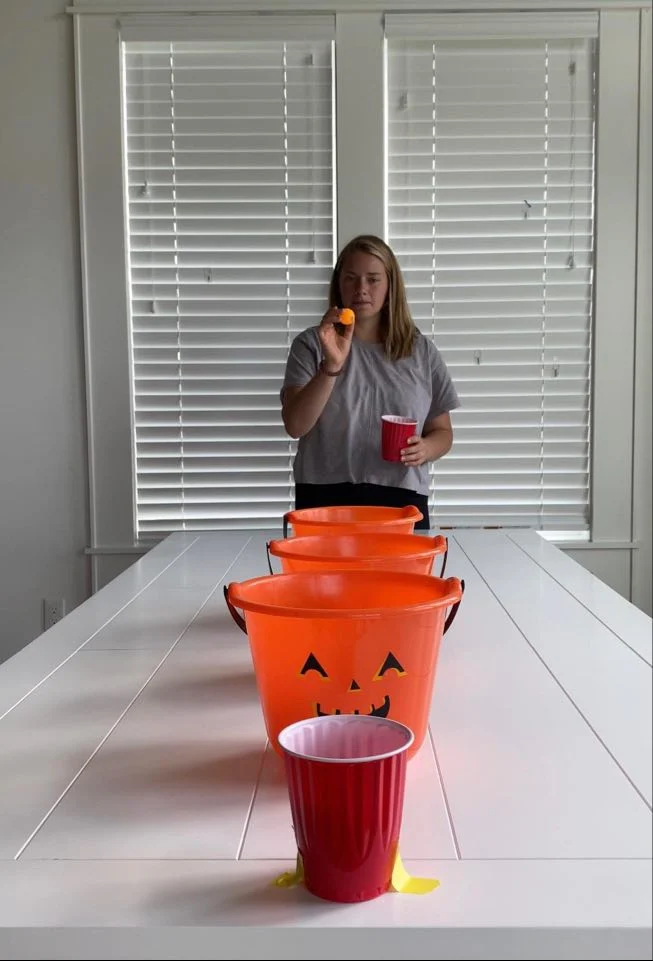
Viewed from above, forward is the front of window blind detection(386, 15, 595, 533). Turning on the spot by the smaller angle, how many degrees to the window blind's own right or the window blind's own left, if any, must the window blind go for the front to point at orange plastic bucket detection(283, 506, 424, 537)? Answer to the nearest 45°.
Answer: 0° — it already faces it

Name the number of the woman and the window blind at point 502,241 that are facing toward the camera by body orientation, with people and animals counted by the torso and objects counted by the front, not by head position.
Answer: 2

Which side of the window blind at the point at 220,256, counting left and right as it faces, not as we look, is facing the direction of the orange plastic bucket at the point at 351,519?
front

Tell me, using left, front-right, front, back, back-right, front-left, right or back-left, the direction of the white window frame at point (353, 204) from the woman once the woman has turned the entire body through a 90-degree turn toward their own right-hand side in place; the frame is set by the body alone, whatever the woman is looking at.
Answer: right

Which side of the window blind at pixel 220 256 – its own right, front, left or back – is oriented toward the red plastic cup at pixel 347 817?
front

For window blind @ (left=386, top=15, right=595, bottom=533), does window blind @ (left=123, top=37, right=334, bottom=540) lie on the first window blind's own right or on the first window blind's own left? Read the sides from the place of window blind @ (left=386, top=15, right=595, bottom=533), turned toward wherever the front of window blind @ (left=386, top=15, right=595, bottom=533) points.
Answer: on the first window blind's own right

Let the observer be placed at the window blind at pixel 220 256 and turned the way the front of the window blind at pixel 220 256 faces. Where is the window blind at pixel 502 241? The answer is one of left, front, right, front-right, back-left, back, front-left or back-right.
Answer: left

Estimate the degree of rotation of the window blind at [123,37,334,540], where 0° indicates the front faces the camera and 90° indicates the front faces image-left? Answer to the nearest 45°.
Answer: approximately 0°

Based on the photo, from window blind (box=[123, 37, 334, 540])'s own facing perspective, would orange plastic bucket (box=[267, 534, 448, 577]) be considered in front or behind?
in front
